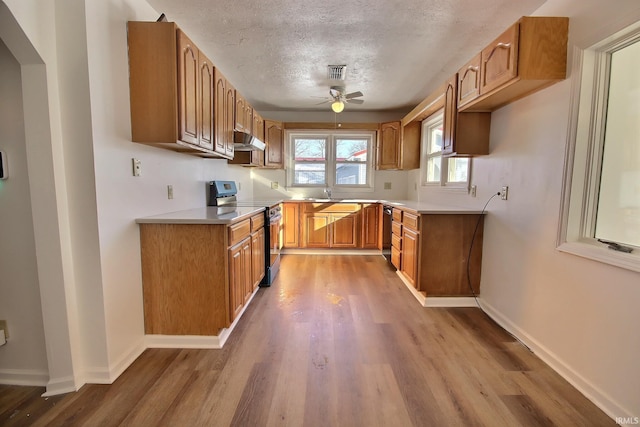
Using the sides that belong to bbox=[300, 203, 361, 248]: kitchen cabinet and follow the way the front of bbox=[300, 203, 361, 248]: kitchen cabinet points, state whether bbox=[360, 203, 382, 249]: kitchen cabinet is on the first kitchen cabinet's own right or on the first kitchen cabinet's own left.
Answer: on the first kitchen cabinet's own left

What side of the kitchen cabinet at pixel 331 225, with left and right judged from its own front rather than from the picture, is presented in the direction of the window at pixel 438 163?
left

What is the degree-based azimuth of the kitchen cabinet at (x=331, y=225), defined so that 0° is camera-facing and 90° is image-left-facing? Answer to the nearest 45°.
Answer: approximately 0°

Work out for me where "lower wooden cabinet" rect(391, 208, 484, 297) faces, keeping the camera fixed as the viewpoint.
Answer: facing to the left of the viewer

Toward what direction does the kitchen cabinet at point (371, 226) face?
toward the camera

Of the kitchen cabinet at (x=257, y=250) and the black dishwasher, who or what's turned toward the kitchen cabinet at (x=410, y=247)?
the kitchen cabinet at (x=257, y=250)

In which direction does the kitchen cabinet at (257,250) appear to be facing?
to the viewer's right

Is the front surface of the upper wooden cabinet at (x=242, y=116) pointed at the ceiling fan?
yes

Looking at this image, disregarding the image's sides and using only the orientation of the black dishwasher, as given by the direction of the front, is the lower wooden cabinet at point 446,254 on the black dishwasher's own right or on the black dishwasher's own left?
on the black dishwasher's own left

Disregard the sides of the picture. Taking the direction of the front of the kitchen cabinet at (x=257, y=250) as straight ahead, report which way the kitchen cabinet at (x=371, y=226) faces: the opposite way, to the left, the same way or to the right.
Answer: to the right

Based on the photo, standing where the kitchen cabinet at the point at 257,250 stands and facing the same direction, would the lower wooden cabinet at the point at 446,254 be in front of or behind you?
in front

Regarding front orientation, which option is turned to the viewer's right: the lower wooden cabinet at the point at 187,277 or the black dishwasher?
the lower wooden cabinet

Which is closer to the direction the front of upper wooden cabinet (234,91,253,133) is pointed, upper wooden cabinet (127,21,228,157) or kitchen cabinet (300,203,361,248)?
the kitchen cabinet

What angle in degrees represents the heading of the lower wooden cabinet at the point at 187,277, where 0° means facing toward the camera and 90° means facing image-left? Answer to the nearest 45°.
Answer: approximately 270°

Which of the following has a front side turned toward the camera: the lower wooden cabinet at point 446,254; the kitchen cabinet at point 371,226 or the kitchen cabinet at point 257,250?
the kitchen cabinet at point 371,226

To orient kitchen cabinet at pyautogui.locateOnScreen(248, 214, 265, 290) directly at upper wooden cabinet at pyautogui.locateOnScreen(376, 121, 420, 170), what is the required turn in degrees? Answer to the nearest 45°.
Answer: approximately 45° to its left
